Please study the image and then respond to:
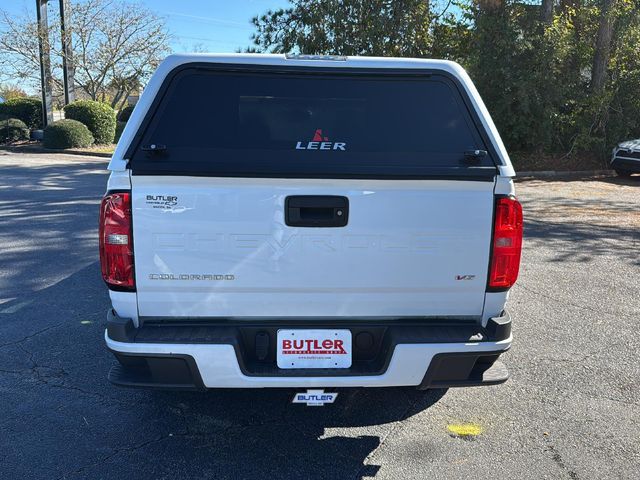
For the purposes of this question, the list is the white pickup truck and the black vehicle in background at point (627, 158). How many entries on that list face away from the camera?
1

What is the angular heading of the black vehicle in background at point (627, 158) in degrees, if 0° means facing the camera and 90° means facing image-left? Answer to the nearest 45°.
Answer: approximately 45°

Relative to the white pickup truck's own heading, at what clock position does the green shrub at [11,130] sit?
The green shrub is roughly at 11 o'clock from the white pickup truck.

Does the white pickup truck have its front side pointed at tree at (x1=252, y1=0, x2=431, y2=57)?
yes

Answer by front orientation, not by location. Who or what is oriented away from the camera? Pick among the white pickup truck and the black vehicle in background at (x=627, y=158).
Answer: the white pickup truck

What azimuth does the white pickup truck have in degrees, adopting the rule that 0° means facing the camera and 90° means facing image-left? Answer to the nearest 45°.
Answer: approximately 180°

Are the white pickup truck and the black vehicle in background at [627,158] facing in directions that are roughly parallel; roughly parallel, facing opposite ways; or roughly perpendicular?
roughly perpendicular
